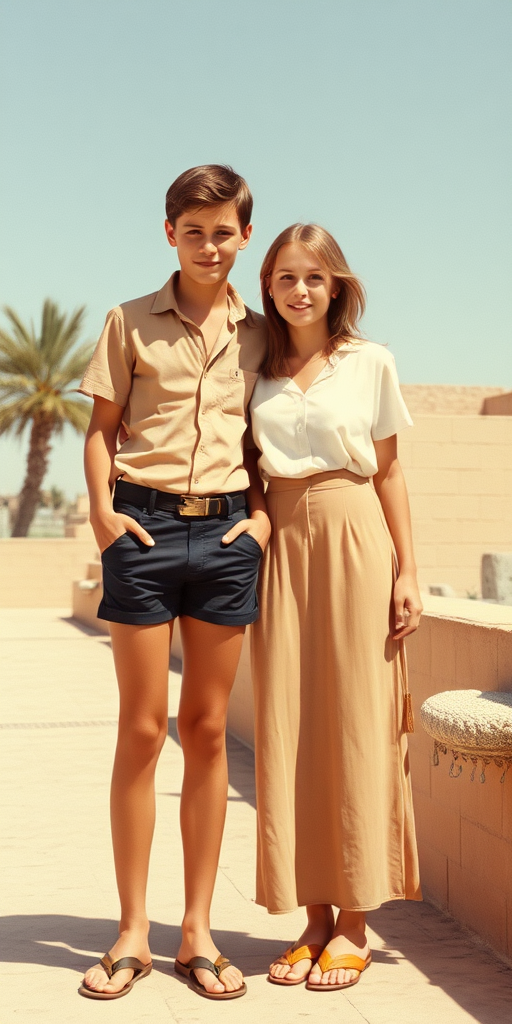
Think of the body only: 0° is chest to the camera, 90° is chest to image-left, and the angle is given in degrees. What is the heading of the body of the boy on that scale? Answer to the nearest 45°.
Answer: approximately 0°
